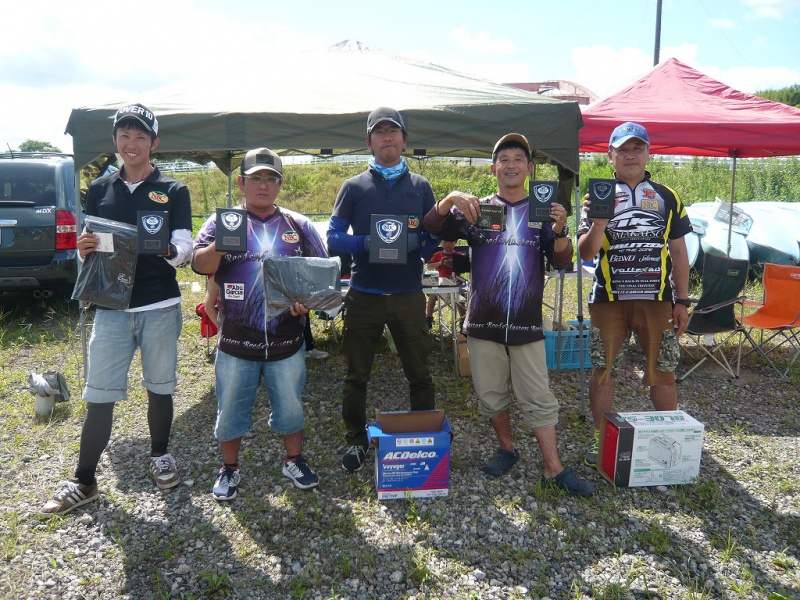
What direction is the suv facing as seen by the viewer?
away from the camera

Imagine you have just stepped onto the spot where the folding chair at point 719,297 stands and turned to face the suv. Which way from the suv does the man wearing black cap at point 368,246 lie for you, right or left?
left

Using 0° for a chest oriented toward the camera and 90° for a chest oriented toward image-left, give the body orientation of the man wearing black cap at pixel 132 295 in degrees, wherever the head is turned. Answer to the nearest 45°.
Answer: approximately 0°

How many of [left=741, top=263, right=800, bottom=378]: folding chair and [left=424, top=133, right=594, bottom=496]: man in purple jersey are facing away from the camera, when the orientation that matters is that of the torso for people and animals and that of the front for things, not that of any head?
0

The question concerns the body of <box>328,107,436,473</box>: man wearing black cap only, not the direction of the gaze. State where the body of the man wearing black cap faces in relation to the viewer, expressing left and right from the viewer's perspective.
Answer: facing the viewer

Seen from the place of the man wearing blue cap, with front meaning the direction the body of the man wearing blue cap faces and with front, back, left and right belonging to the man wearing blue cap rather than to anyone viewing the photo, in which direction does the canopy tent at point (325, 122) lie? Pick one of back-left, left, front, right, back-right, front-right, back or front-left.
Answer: right

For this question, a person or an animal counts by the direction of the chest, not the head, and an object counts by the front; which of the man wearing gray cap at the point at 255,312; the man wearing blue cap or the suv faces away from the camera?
the suv

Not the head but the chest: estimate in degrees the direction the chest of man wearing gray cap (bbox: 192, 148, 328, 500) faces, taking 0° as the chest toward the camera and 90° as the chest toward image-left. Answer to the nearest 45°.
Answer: approximately 0°

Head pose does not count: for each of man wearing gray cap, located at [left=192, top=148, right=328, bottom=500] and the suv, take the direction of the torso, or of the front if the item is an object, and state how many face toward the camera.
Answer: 1

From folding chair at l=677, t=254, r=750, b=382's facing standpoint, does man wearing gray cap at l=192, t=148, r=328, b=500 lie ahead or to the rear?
ahead
